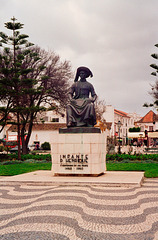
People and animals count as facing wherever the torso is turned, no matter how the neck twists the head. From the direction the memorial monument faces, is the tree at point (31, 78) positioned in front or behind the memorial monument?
behind

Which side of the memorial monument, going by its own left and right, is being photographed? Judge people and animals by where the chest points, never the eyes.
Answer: front
